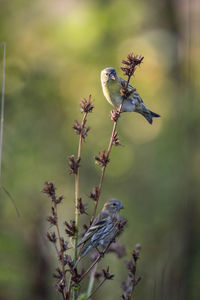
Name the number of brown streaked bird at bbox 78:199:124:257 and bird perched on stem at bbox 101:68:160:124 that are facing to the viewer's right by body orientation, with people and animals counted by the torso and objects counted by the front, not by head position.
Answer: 1

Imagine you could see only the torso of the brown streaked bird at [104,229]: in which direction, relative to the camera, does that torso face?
to the viewer's right

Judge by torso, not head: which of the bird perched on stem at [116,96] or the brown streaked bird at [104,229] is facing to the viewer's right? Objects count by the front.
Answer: the brown streaked bird
